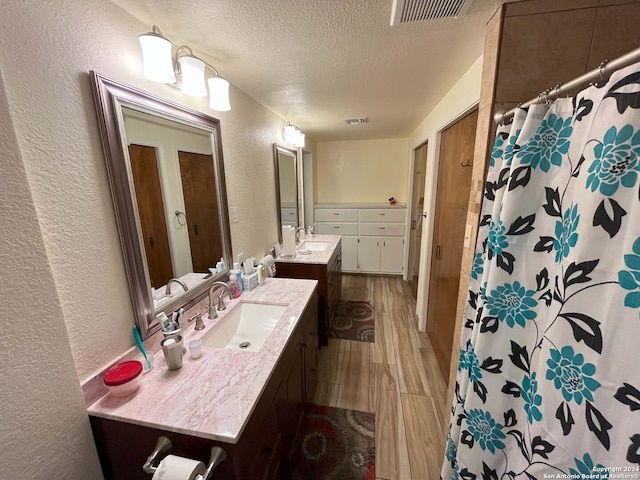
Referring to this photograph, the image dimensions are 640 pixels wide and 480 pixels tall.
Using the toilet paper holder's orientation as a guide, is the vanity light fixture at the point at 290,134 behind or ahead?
behind

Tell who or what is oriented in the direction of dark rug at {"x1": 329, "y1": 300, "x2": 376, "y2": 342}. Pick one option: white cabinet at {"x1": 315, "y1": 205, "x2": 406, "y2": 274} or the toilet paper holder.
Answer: the white cabinet

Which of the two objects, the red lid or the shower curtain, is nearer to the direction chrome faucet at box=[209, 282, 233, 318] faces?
the shower curtain

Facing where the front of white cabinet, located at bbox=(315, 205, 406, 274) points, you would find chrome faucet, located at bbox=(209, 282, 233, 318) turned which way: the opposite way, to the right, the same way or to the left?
to the left

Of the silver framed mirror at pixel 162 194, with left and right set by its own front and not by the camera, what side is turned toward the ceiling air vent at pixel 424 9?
front

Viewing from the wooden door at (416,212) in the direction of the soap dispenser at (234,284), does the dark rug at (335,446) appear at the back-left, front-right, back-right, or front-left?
front-left

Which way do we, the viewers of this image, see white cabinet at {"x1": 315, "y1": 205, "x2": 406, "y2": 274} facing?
facing the viewer

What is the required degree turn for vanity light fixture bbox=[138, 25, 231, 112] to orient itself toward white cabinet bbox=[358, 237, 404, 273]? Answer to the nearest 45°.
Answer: approximately 90° to its left

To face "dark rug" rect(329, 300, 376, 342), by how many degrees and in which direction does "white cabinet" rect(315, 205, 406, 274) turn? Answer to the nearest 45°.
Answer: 0° — it already faces it

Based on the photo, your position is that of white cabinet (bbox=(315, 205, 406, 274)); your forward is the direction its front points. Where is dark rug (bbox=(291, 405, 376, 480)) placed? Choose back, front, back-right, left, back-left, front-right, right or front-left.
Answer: front

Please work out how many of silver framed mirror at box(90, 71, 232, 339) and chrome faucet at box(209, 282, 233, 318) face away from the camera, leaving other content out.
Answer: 0

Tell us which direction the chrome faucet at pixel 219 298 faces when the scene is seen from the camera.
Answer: facing the viewer and to the right of the viewer

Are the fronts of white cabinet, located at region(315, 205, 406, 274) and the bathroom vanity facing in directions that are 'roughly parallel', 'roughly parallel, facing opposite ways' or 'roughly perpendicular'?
roughly perpendicular
